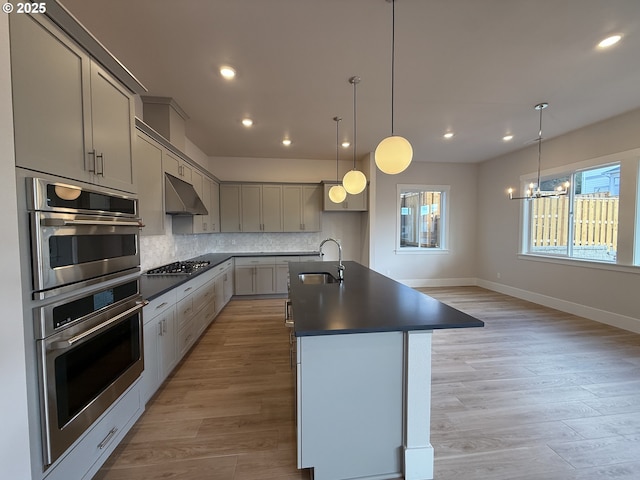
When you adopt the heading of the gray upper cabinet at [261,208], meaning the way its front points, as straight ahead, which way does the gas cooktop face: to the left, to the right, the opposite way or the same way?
to the left

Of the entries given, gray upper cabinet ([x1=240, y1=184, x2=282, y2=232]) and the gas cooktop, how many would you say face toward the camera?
1

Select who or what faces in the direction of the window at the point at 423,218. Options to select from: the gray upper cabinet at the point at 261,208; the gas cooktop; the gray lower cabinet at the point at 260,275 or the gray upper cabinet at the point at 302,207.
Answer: the gas cooktop

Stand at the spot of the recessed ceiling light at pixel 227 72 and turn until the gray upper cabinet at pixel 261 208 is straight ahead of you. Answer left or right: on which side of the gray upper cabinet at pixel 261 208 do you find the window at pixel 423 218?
right

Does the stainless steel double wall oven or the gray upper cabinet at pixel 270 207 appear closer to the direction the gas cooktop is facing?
the gray upper cabinet

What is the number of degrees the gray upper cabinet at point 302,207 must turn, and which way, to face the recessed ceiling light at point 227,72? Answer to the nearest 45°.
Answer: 0° — it already faces it

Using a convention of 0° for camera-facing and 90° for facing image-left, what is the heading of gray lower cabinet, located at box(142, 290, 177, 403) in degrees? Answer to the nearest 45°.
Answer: approximately 315°
